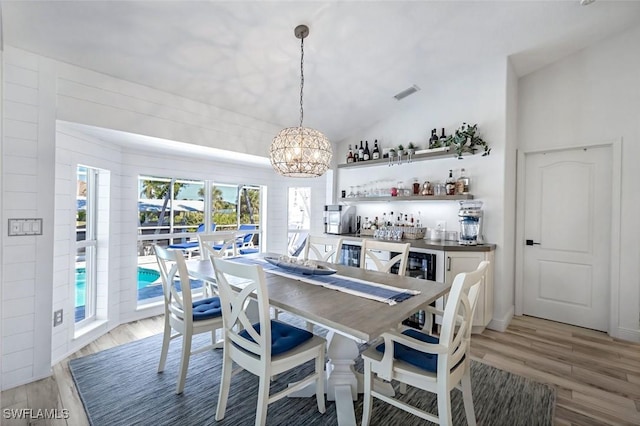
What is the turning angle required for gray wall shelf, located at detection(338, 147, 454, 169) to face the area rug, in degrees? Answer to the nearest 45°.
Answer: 0° — it already faces it

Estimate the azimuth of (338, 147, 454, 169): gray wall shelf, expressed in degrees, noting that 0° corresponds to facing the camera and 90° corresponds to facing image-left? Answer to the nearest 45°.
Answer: approximately 45°

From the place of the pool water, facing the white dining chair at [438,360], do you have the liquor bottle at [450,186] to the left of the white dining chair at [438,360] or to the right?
left

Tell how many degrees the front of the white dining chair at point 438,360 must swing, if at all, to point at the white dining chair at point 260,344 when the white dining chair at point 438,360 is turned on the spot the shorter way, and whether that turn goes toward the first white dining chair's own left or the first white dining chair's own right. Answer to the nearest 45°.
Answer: approximately 45° to the first white dining chair's own left

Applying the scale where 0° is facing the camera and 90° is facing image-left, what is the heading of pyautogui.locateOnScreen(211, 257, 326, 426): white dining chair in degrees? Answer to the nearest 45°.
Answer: approximately 225°

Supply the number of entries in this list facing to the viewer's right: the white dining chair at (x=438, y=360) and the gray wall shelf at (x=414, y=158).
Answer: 0

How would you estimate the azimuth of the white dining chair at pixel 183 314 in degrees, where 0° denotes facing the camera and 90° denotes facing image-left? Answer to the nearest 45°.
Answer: approximately 225°

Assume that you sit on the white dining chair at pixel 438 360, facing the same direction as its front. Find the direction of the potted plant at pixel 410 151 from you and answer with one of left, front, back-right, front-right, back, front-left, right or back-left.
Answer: front-right

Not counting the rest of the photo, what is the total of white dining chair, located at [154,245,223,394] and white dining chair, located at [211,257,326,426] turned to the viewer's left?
0

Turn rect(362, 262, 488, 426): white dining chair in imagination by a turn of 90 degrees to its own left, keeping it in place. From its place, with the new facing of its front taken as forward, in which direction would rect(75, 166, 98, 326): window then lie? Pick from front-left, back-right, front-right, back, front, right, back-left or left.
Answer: front-right

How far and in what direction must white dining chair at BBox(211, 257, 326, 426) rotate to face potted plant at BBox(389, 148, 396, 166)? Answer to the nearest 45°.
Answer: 0° — it already faces it

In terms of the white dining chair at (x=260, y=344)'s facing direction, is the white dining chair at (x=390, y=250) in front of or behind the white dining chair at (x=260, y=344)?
in front

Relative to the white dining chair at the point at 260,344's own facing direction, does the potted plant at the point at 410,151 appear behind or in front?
in front
